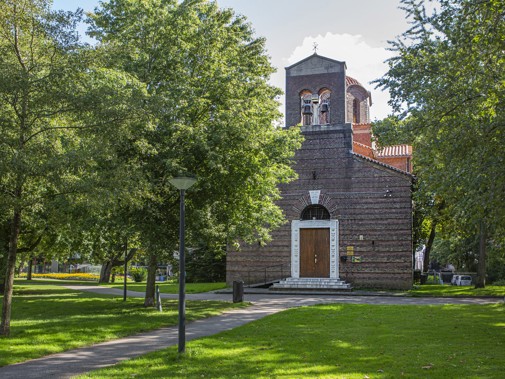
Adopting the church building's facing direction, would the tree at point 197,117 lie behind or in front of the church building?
in front

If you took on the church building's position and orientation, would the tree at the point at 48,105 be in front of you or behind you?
in front

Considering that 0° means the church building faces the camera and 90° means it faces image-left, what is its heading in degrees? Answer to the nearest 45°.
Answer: approximately 0°

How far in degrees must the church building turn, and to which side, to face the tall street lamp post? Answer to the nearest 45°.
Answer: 0° — it already faces it
